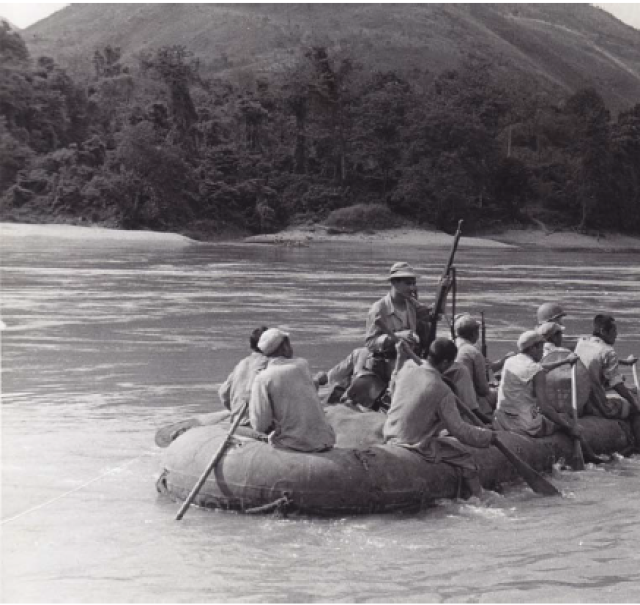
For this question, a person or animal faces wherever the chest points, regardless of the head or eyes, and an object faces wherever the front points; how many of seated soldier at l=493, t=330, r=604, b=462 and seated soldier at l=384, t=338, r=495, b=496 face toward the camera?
0

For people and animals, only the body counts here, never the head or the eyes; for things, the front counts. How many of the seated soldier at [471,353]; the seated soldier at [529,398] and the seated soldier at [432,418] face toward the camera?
0

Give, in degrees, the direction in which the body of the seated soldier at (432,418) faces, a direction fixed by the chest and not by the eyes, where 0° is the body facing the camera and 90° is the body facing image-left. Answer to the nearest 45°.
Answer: approximately 225°

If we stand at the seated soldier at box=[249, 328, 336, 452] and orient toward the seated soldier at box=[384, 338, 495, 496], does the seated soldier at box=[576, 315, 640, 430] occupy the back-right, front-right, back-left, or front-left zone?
front-left

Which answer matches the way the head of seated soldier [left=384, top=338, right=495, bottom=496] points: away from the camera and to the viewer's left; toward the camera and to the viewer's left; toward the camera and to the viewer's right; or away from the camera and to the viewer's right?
away from the camera and to the viewer's right

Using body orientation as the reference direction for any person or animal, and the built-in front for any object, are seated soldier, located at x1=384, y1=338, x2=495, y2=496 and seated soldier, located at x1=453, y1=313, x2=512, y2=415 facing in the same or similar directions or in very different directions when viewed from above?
same or similar directions
